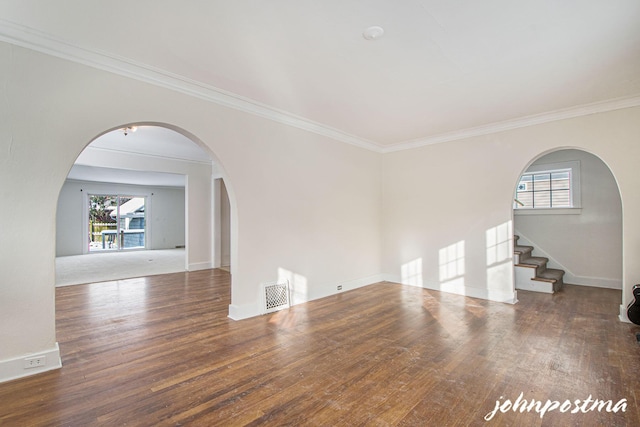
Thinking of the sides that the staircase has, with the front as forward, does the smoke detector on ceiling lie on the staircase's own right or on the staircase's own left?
on the staircase's own right

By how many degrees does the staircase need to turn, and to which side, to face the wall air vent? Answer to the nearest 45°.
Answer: approximately 135° to its right

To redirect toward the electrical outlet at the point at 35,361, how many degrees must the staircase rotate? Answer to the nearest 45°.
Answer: approximately 135° to its right

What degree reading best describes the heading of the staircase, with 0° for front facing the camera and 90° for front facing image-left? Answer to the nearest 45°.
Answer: approximately 270°
